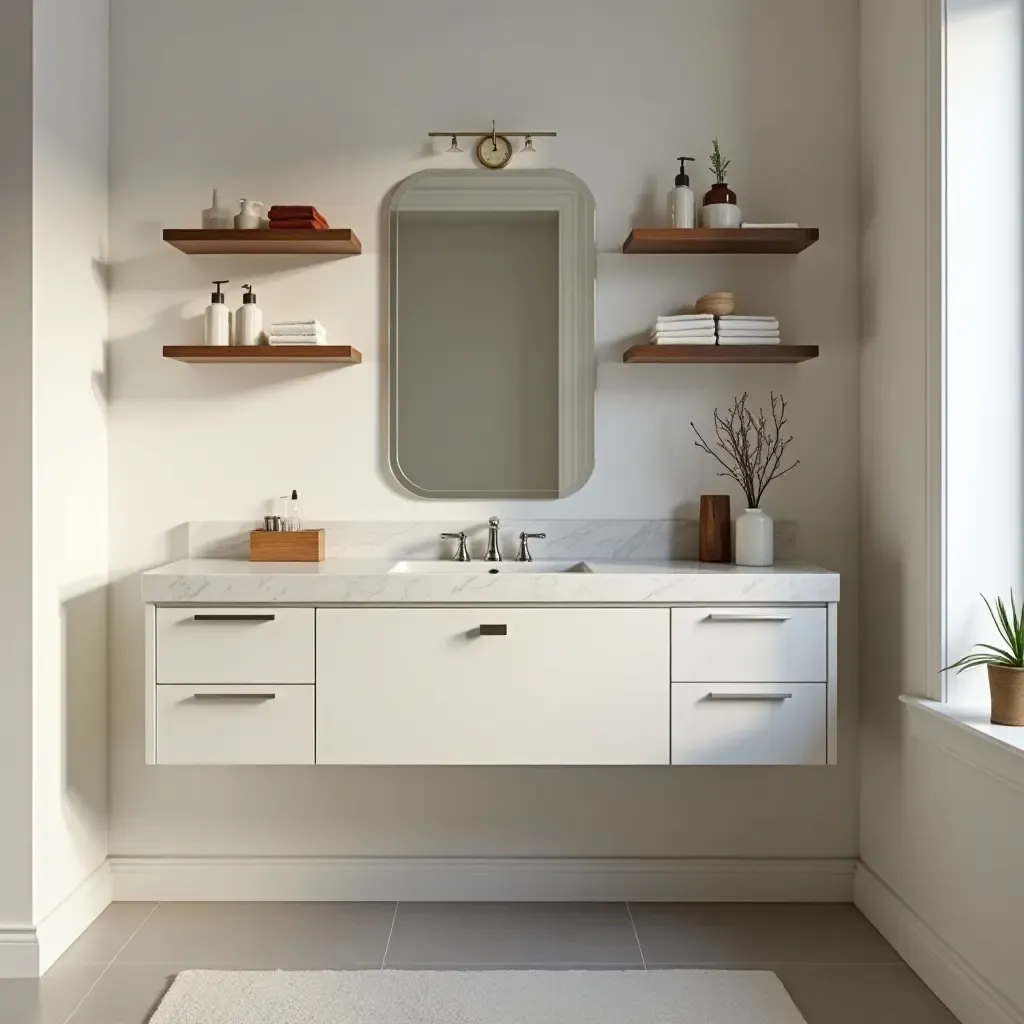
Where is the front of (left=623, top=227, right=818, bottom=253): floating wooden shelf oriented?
toward the camera

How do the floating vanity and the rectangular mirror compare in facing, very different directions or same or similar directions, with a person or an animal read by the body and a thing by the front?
same or similar directions

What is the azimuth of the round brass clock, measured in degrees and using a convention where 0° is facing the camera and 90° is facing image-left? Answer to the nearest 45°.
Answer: approximately 0°

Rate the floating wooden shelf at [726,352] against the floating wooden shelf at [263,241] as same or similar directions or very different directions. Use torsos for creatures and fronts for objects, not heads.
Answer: same or similar directions

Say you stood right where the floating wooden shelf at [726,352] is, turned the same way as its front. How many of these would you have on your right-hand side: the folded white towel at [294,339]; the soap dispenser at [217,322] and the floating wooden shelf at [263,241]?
3

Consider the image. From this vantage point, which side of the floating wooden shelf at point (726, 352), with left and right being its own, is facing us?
front

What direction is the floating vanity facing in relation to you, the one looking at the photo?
facing the viewer

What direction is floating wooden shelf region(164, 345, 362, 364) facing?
toward the camera

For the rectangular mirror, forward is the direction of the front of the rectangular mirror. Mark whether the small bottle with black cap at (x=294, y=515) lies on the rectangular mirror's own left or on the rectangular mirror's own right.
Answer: on the rectangular mirror's own right

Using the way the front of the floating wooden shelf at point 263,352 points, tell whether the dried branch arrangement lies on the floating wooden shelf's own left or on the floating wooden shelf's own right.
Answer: on the floating wooden shelf's own left
